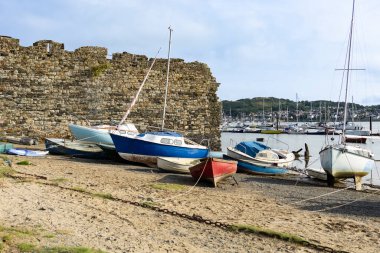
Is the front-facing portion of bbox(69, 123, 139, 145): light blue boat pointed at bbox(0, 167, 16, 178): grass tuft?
no

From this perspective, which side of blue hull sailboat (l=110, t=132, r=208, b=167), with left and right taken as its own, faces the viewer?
left

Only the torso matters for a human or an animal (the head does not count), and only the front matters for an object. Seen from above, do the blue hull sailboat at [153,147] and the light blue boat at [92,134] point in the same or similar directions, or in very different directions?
same or similar directions

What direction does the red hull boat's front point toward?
toward the camera

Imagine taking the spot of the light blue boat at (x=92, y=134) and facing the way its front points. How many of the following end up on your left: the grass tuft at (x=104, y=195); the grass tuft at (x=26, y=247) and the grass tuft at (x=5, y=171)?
3

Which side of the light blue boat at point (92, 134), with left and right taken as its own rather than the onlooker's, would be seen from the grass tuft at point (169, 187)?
left

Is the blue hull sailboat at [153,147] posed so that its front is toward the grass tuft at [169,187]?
no

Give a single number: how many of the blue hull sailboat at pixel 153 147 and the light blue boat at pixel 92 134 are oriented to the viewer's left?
2

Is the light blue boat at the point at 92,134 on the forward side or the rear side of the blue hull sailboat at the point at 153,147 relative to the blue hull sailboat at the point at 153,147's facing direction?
on the forward side

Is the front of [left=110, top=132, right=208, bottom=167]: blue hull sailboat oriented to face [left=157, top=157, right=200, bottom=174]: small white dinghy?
no

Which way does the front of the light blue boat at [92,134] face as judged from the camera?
facing to the left of the viewer

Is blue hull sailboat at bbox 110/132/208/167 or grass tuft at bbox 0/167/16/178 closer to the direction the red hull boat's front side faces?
the grass tuft

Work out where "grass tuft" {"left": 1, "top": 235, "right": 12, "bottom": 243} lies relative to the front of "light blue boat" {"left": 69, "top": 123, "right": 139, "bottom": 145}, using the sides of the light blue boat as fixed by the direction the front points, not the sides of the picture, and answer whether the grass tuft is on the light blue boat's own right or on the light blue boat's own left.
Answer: on the light blue boat's own left

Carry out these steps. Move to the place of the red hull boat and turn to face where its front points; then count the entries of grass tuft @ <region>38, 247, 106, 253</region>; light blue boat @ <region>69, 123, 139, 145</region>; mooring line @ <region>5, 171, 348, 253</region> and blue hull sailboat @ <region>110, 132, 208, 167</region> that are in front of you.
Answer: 2

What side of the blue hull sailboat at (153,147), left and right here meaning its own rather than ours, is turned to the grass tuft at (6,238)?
left

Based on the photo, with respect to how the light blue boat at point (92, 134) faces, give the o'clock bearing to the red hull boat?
The red hull boat is roughly at 8 o'clock from the light blue boat.
